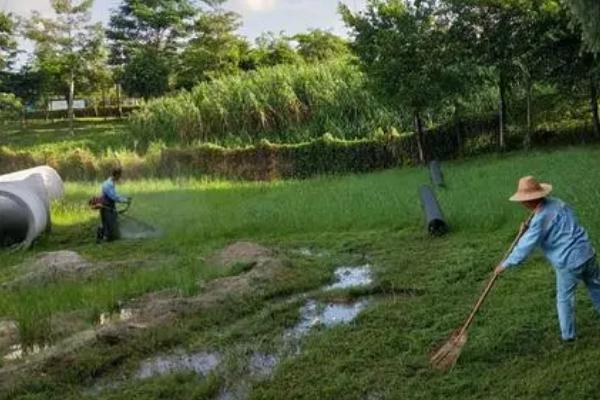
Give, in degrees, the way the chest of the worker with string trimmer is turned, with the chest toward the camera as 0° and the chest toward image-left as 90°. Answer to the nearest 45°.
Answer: approximately 270°

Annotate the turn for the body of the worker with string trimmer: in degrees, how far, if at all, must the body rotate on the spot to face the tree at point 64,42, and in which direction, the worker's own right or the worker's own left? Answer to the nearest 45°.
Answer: approximately 90° to the worker's own left

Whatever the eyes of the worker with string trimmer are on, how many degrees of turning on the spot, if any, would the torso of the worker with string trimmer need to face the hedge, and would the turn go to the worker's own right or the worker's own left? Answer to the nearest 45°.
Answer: approximately 45° to the worker's own left

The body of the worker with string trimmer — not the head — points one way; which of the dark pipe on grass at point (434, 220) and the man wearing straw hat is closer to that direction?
the dark pipe on grass

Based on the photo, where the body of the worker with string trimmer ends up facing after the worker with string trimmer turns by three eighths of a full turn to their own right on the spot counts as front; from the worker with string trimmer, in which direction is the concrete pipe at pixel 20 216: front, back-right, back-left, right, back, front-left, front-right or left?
right

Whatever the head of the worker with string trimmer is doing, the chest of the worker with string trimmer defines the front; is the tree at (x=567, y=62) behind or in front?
in front

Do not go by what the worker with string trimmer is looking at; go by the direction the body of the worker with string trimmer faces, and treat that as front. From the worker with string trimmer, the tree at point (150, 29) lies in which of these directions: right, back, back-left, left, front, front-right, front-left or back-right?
left

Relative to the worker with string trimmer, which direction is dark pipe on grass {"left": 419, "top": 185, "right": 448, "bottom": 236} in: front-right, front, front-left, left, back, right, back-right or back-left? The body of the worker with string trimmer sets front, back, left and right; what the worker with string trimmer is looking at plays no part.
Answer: front-right

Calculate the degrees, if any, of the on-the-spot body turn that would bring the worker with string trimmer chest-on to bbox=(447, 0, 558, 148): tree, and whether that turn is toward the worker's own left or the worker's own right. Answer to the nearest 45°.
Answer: approximately 45° to the worker's own left

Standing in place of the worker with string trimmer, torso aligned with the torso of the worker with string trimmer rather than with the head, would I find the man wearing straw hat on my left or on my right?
on my right
